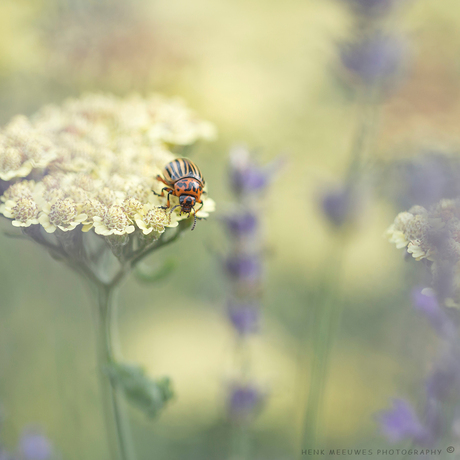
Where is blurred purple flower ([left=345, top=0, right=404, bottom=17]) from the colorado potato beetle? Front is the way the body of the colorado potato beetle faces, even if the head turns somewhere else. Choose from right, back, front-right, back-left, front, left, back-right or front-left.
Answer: back-left

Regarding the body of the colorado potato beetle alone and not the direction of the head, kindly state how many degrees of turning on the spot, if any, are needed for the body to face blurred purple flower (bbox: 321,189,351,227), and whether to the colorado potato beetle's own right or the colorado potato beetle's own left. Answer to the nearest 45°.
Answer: approximately 135° to the colorado potato beetle's own left

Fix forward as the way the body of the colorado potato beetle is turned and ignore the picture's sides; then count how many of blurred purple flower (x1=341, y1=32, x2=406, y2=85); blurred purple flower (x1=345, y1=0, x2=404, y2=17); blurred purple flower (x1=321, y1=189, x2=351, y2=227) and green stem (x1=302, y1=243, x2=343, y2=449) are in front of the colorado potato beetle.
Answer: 0

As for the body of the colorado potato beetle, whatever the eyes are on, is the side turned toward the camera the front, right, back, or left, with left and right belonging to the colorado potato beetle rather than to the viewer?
front
